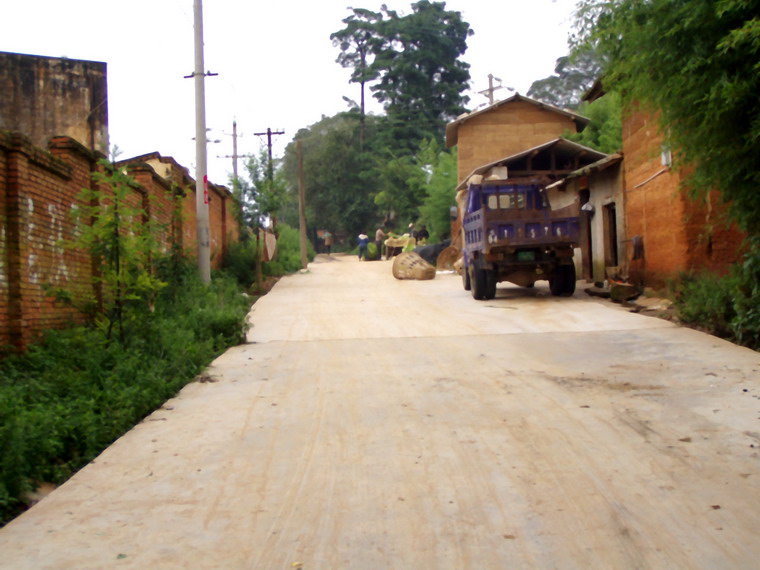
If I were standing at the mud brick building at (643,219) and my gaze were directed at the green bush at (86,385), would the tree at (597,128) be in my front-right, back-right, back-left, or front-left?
back-right

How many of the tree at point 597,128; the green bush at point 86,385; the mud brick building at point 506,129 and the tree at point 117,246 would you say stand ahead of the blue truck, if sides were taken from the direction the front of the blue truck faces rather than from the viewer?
2

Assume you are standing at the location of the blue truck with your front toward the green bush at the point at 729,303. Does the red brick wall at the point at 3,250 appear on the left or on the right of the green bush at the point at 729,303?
right
